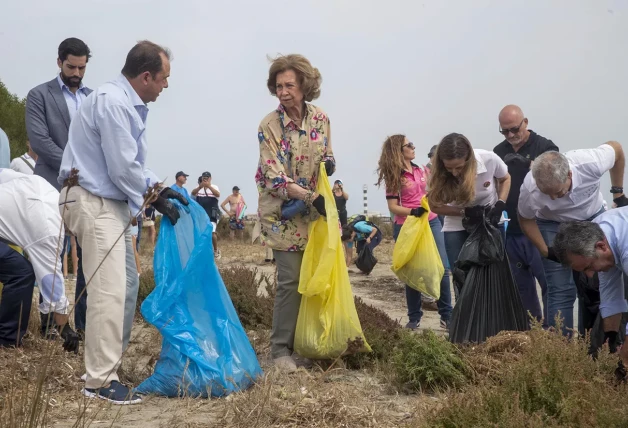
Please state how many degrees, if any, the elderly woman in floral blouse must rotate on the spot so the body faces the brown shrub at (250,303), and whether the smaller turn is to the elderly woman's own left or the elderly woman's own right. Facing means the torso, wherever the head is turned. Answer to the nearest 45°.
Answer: approximately 180°

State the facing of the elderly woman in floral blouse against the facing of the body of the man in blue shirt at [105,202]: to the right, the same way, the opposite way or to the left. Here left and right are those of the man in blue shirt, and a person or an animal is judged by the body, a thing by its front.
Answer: to the right

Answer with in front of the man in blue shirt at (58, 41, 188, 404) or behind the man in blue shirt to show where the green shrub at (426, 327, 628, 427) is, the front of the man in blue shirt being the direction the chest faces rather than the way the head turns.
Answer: in front

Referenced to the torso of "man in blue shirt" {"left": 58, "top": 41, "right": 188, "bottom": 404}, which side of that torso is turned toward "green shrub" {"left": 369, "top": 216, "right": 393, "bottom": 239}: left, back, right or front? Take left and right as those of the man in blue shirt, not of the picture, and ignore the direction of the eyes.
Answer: left

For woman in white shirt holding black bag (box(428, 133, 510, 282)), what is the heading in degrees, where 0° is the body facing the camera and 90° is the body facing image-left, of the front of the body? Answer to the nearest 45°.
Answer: approximately 0°

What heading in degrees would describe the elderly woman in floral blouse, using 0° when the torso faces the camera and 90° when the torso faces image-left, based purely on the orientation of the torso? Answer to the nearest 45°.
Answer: approximately 0°

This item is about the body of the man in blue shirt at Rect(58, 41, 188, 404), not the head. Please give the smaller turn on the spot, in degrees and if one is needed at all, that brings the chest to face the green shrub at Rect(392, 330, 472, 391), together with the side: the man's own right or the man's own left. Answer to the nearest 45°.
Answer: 0° — they already face it

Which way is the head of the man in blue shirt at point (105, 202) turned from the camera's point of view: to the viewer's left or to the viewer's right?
to the viewer's right

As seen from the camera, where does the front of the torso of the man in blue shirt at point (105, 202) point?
to the viewer's right

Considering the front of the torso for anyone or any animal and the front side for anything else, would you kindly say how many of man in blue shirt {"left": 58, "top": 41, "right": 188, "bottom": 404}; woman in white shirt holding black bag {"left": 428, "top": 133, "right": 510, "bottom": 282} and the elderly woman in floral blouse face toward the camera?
2
